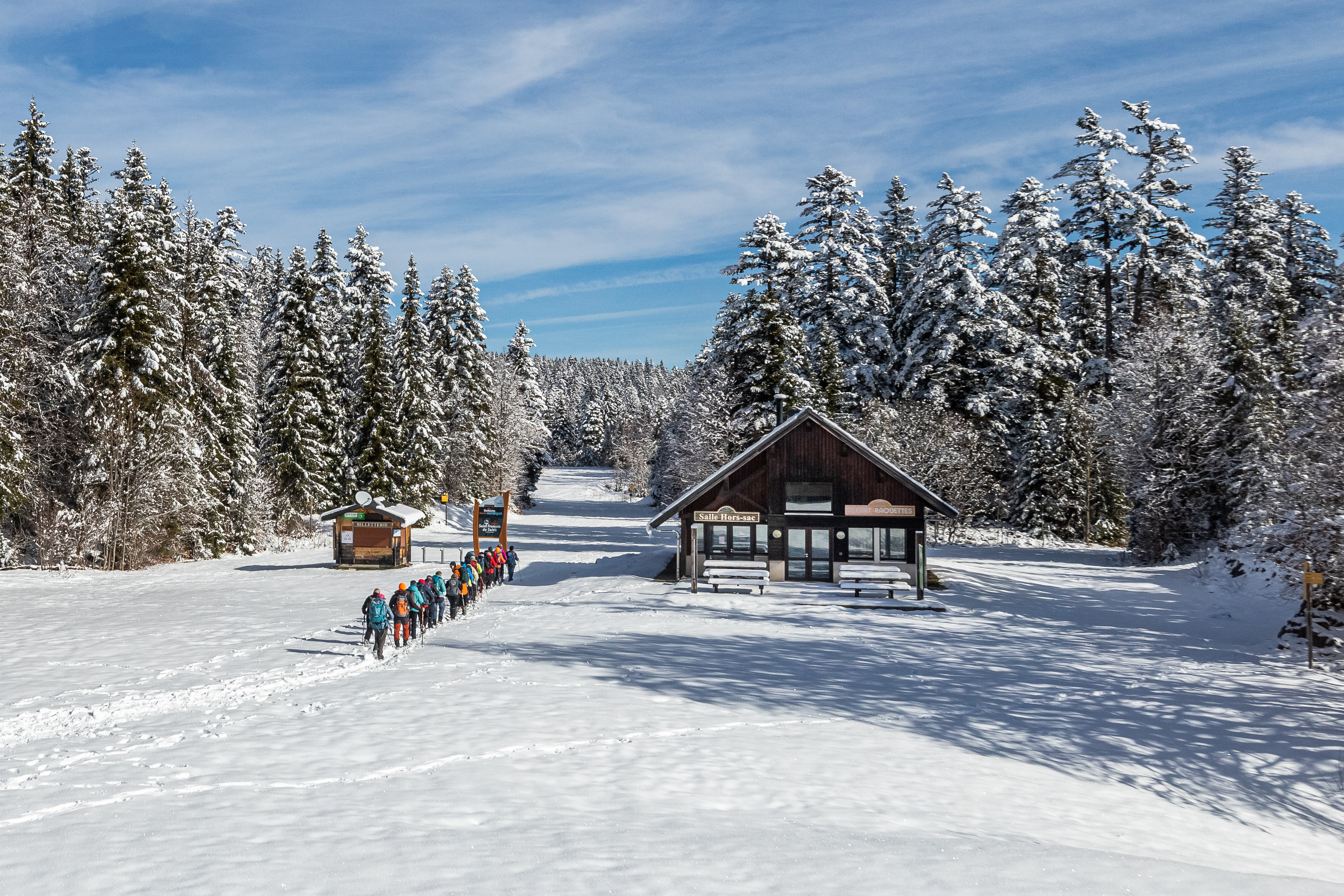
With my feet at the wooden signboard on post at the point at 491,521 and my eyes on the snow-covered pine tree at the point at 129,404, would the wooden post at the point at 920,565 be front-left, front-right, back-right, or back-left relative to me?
back-left

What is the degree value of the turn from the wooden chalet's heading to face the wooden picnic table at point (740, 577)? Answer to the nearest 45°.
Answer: approximately 45° to its right

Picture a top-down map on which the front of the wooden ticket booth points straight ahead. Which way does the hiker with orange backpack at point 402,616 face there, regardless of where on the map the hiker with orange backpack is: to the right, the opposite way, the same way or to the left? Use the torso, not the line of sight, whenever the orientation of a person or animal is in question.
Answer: the opposite way

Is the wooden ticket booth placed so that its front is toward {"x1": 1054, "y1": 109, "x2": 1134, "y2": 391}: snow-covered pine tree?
no

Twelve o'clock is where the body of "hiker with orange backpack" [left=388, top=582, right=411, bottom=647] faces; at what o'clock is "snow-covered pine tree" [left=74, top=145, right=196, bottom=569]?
The snow-covered pine tree is roughly at 11 o'clock from the hiker with orange backpack.

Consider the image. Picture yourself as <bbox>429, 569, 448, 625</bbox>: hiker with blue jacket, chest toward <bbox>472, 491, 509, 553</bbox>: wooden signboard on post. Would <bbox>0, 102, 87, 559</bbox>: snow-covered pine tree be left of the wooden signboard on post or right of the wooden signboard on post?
left

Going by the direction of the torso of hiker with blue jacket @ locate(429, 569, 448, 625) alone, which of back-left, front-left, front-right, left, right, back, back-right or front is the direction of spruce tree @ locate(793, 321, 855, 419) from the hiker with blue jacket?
front

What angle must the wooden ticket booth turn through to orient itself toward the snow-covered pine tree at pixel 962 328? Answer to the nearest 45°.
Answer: approximately 90° to its left

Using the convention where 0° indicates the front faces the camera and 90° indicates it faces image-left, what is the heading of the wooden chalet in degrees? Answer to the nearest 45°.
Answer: approximately 0°
